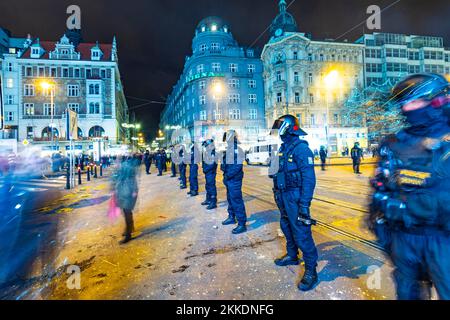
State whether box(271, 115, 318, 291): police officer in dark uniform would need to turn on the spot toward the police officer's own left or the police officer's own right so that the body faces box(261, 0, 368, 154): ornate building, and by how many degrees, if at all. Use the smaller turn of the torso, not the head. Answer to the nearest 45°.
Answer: approximately 135° to the police officer's own right

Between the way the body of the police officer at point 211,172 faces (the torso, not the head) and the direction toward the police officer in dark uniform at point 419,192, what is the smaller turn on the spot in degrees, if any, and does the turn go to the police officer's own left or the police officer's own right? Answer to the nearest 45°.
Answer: approximately 90° to the police officer's own left

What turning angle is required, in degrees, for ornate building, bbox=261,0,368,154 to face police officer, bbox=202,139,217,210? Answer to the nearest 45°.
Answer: approximately 45° to its left

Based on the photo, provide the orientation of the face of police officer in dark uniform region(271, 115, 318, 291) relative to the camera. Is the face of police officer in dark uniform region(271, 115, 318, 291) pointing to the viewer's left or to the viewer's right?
to the viewer's left

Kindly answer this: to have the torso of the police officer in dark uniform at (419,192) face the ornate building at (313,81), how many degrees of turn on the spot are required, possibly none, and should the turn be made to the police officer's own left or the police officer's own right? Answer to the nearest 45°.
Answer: approximately 135° to the police officer's own right

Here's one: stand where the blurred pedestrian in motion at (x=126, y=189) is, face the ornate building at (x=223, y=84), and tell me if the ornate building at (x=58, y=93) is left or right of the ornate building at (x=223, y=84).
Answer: left

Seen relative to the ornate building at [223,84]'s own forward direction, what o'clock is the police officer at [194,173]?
The police officer is roughly at 12 o'clock from the ornate building.

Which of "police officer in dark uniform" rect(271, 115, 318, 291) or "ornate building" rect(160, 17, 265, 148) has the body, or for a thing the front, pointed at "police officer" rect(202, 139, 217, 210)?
the ornate building

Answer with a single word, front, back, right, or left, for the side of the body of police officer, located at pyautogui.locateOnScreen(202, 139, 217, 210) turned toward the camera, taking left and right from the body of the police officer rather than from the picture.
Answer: left

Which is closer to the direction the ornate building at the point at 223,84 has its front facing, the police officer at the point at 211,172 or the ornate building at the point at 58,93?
the police officer

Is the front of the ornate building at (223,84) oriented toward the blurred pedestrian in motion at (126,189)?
yes

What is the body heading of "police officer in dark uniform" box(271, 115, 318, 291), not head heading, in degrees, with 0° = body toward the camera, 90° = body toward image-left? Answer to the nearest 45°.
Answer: approximately 45°

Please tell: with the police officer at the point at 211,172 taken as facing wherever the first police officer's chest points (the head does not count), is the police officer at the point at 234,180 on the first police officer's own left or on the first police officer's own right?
on the first police officer's own left
